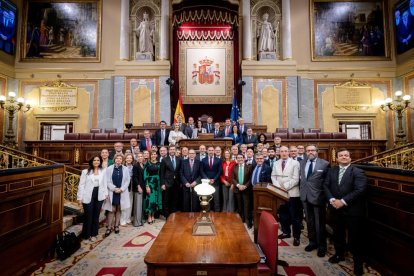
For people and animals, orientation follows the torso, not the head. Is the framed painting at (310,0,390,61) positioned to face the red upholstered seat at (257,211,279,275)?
yes

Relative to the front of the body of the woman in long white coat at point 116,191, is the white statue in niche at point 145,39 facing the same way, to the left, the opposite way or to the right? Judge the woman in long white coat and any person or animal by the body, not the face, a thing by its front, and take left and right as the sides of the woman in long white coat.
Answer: the same way

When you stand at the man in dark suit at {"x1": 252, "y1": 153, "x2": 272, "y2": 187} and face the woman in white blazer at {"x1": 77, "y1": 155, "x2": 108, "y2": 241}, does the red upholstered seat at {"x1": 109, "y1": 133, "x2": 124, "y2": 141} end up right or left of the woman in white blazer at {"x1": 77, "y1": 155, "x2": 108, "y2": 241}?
right

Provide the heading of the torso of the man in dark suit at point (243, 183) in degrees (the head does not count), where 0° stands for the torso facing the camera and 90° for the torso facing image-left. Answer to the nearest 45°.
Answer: approximately 0°

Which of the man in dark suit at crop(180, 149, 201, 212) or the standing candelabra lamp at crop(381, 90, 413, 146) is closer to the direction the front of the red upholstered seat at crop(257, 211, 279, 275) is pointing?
the man in dark suit

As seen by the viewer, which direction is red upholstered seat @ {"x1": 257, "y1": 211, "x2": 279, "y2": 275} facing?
to the viewer's left

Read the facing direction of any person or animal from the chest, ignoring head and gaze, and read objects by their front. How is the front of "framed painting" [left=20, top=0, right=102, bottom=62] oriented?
toward the camera

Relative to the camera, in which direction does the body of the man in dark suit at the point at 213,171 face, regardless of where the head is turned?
toward the camera

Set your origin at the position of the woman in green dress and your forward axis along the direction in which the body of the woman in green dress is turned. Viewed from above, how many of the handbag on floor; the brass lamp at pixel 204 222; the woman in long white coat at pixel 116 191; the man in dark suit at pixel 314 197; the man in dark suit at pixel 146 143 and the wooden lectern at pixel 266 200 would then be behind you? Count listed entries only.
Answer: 1

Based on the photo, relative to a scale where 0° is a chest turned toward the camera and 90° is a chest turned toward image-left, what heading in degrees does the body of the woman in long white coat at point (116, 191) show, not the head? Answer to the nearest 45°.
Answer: approximately 0°

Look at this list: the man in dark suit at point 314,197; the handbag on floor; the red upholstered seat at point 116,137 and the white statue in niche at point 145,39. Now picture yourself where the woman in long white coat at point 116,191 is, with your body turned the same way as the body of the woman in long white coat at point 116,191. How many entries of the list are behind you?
2

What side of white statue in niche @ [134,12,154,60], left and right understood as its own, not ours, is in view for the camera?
front

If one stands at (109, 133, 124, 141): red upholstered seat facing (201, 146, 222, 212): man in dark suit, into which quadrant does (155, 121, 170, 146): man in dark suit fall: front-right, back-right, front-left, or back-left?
front-left

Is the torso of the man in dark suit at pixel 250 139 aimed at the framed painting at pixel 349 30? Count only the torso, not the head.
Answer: no

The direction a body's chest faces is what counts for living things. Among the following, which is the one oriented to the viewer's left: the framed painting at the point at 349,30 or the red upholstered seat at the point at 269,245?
the red upholstered seat

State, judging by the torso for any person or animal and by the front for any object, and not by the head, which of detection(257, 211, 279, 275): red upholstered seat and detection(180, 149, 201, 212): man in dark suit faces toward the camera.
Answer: the man in dark suit

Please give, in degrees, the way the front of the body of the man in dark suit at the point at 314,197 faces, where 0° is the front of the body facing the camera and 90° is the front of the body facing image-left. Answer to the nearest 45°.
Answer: approximately 45°

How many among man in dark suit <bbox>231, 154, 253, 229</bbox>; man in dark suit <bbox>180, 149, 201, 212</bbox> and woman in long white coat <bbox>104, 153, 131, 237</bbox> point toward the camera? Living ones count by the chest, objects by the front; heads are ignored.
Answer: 3
